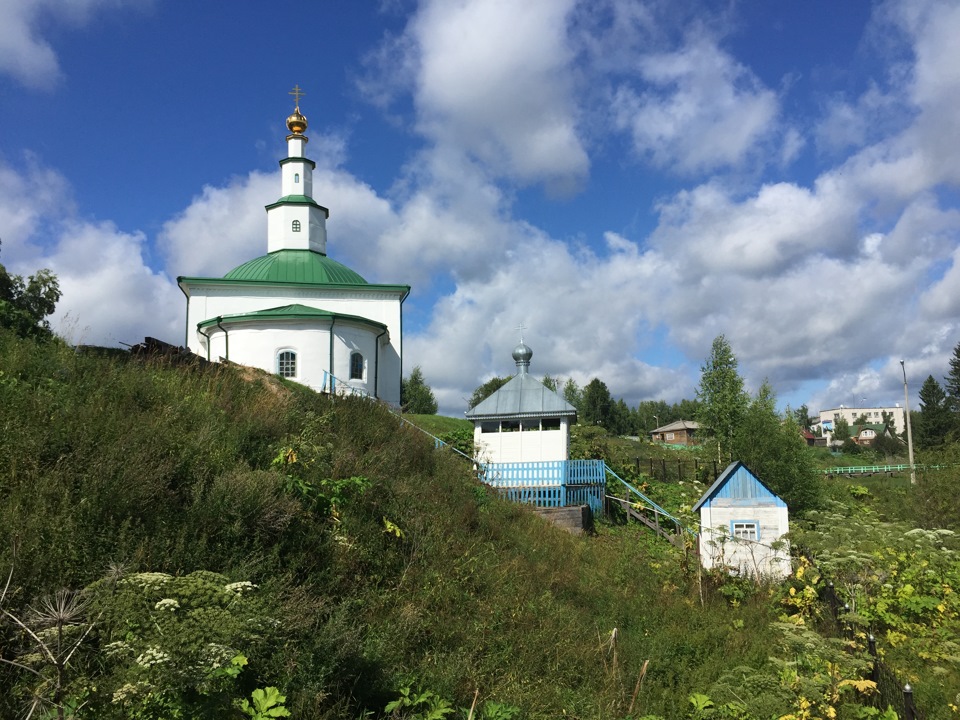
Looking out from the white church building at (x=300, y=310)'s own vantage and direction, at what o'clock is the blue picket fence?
The blue picket fence is roughly at 5 o'clock from the white church building.

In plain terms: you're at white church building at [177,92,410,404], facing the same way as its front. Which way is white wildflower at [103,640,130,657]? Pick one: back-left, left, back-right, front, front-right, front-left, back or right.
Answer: back

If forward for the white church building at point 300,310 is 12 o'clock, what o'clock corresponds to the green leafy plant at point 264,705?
The green leafy plant is roughly at 6 o'clock from the white church building.

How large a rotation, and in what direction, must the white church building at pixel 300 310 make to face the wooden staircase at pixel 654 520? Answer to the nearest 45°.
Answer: approximately 135° to its right

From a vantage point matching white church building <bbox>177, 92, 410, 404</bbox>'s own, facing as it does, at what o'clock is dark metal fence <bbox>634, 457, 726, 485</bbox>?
The dark metal fence is roughly at 3 o'clock from the white church building.

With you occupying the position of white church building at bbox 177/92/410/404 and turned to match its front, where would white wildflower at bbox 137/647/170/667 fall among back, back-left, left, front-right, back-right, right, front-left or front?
back

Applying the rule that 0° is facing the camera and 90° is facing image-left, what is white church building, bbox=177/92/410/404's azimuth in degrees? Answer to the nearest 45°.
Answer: approximately 180°

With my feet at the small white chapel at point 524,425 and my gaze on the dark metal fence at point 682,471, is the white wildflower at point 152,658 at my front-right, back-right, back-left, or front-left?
back-right

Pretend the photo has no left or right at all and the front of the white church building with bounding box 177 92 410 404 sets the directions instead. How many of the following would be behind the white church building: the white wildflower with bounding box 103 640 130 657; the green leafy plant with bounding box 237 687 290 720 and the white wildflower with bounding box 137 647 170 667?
3

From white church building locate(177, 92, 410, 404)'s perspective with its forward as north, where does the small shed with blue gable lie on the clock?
The small shed with blue gable is roughly at 5 o'clock from the white church building.

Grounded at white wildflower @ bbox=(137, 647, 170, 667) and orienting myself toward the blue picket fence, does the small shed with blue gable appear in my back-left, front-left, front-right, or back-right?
front-right
